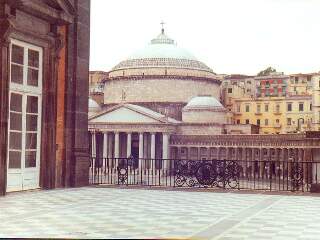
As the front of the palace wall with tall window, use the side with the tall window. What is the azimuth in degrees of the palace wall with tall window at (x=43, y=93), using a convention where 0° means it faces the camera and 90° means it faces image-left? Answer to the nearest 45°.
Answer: approximately 315°
